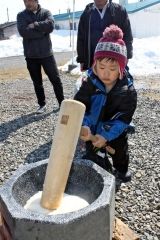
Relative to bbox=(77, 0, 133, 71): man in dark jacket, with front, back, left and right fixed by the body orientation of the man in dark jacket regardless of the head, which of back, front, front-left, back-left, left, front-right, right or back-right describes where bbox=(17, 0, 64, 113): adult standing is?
back-right

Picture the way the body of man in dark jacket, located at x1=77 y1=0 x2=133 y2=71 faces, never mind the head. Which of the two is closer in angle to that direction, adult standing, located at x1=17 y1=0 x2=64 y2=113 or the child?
the child

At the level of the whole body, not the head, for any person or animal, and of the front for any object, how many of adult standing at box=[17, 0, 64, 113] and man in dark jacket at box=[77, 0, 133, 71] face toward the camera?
2

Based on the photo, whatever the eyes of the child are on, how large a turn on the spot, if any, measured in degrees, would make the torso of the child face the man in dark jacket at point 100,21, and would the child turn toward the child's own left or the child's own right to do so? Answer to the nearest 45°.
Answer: approximately 135° to the child's own right

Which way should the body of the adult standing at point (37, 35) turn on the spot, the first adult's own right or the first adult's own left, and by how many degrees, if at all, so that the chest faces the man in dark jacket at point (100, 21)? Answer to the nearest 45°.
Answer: approximately 45° to the first adult's own left

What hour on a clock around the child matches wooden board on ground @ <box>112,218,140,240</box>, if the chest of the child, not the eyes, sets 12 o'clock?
The wooden board on ground is roughly at 10 o'clock from the child.

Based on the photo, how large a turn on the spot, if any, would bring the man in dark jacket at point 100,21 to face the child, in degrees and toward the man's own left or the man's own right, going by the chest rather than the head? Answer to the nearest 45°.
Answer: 0° — they already face them

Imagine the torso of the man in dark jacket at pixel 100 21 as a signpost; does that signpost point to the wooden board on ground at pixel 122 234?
yes

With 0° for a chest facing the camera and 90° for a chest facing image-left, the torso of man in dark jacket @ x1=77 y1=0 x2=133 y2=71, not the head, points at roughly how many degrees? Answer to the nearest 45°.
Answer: approximately 0°
